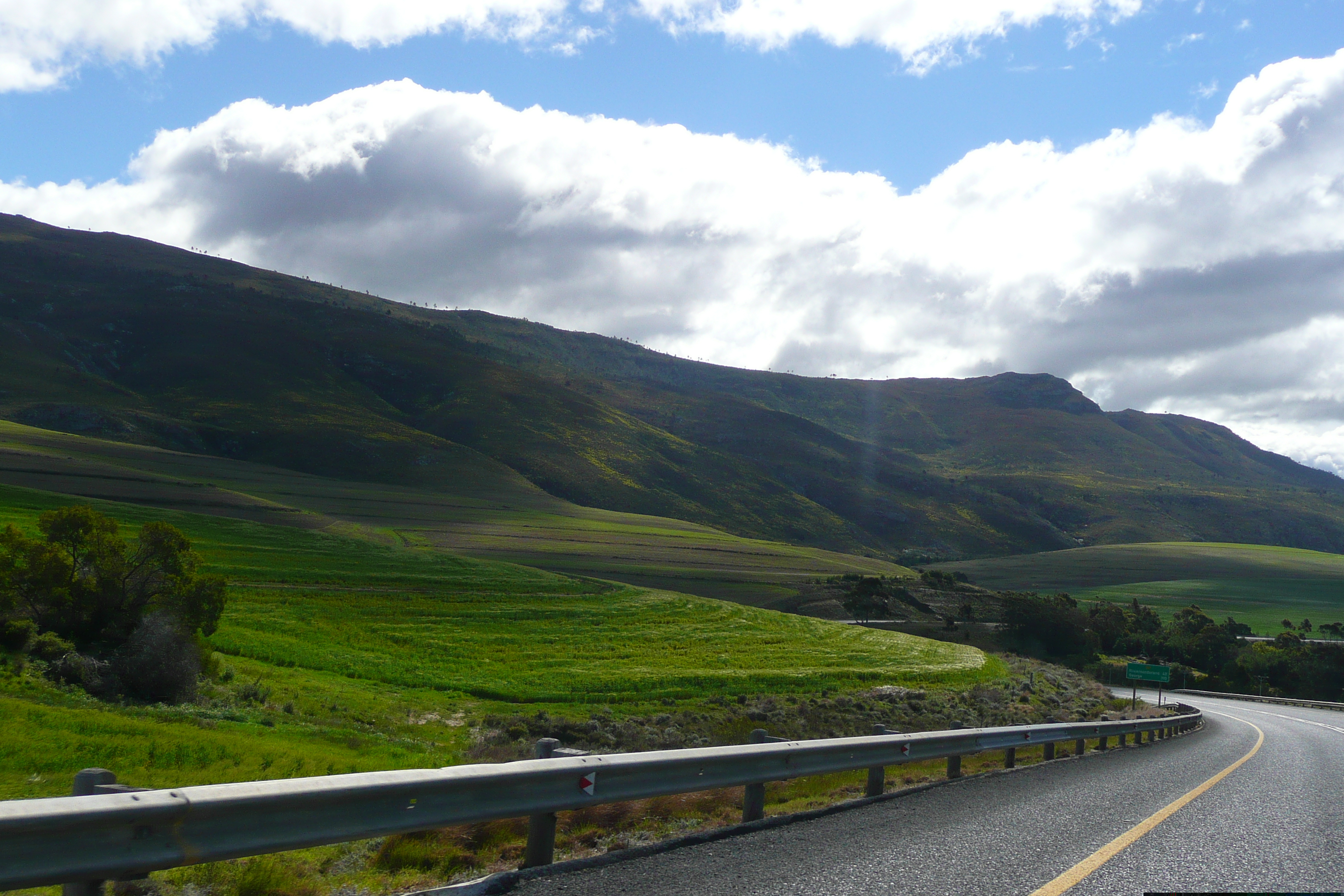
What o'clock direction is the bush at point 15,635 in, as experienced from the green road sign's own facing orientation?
The bush is roughly at 1 o'clock from the green road sign.

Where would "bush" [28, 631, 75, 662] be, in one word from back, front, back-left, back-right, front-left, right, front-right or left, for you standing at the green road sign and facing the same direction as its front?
front-right

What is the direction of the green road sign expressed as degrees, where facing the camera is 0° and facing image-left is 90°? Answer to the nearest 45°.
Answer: approximately 0°

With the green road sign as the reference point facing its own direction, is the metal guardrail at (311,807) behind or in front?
in front

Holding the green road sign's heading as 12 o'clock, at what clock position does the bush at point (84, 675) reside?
The bush is roughly at 1 o'clock from the green road sign.

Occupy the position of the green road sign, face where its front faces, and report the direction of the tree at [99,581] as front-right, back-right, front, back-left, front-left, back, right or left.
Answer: front-right

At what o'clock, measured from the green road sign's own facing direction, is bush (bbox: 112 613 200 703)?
The bush is roughly at 1 o'clock from the green road sign.

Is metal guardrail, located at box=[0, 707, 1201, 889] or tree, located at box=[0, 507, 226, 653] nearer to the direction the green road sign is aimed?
the metal guardrail
